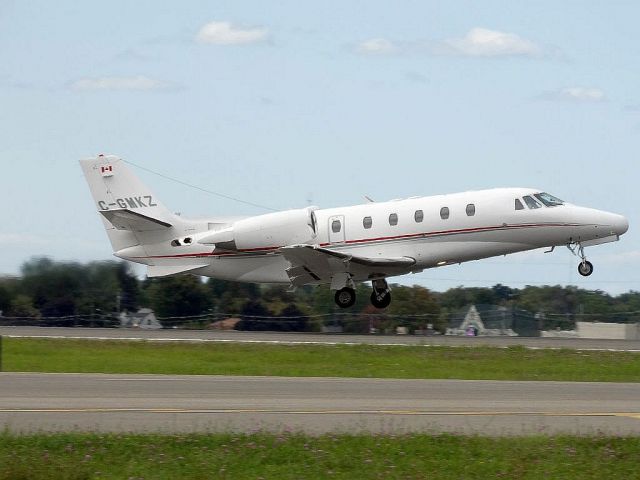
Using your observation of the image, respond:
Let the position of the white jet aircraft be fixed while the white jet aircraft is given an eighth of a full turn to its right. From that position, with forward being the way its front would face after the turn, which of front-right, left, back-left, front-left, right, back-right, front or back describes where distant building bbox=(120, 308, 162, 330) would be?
back

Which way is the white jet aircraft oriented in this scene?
to the viewer's right

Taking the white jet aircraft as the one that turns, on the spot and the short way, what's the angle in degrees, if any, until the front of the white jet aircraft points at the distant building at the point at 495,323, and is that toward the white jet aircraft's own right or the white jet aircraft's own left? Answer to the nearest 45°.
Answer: approximately 45° to the white jet aircraft's own left
